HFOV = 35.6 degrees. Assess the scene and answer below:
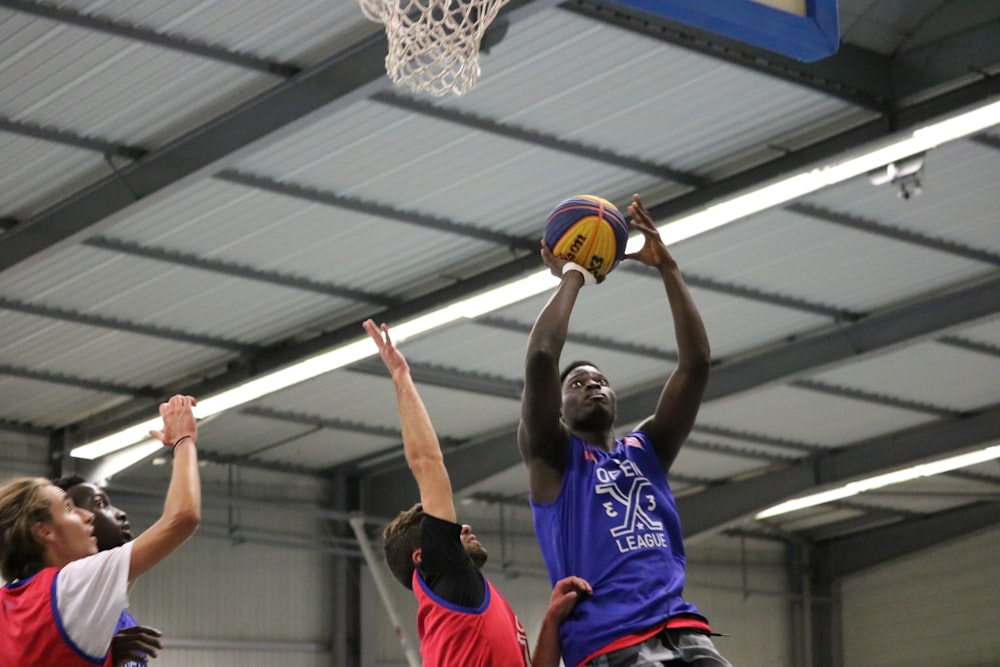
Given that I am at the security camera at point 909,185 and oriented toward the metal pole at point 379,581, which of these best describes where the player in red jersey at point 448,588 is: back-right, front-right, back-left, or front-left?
back-left

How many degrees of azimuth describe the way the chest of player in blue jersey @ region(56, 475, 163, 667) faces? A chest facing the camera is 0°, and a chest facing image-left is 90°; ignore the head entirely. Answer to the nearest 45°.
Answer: approximately 315°

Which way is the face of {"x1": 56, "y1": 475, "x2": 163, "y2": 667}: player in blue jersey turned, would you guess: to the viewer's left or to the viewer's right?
to the viewer's right

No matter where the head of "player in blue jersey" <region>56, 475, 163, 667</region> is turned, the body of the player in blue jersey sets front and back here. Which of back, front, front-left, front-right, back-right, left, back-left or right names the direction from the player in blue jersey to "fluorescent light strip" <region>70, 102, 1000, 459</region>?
left
